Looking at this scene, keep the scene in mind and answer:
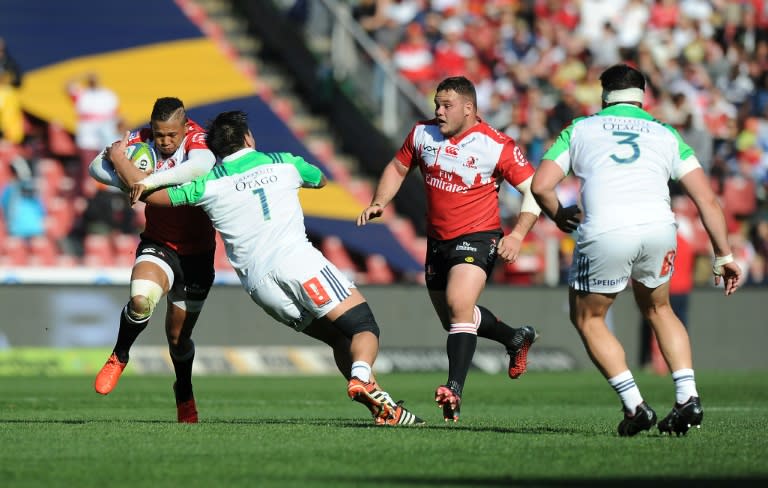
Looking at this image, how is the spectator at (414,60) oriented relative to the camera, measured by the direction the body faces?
toward the camera

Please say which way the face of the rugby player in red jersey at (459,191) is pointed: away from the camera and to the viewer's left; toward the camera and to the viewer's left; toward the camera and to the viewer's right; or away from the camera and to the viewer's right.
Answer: toward the camera and to the viewer's left

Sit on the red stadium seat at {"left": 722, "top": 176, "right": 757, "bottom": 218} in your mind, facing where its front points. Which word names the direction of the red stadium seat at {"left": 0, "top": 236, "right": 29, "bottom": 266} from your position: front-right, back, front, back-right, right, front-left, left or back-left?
front-right

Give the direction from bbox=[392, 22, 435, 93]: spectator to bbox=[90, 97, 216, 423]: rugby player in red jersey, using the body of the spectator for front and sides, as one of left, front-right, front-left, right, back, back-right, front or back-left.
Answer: front

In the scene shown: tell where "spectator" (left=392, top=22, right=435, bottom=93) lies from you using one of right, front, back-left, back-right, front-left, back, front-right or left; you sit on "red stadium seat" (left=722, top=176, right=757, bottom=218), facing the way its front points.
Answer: right

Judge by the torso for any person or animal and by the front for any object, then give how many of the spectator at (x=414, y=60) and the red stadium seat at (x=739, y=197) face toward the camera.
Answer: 2

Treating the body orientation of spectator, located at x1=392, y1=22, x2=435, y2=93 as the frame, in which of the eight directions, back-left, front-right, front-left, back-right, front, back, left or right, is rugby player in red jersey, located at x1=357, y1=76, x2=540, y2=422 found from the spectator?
front

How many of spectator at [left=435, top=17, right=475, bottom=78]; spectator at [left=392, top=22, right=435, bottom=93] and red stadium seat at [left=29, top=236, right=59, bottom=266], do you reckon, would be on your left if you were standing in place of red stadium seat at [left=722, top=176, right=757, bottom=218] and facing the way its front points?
0

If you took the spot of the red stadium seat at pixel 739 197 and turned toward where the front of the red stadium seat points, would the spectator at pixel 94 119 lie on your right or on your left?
on your right

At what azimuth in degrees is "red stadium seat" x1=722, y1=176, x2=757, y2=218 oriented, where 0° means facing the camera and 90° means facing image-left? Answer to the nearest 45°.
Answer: approximately 0°

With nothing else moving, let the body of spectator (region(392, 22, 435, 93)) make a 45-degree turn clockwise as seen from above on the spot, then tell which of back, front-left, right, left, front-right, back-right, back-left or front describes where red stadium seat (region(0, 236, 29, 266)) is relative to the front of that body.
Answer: front

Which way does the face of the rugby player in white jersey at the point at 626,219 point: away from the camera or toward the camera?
away from the camera

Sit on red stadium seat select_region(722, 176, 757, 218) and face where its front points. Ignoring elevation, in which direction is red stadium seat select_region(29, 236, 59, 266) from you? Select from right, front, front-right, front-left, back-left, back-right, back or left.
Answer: front-right

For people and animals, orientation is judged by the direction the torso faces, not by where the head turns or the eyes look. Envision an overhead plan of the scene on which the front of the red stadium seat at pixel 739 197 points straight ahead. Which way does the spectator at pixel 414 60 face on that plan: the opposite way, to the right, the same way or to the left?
the same way

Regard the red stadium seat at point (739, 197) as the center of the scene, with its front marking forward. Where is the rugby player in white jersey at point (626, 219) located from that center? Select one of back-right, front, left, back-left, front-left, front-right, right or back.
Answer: front
